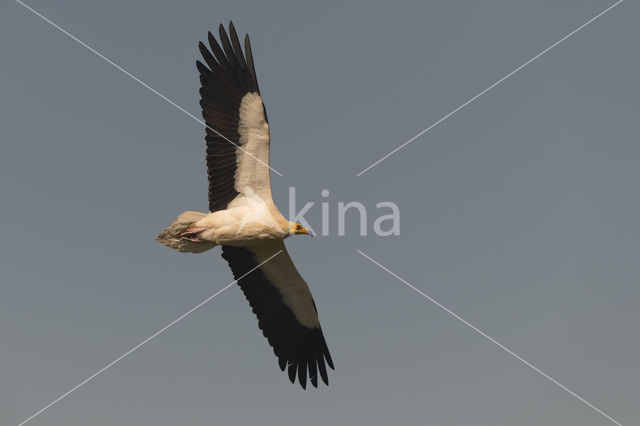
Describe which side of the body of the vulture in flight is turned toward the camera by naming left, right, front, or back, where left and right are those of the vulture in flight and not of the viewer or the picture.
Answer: right
